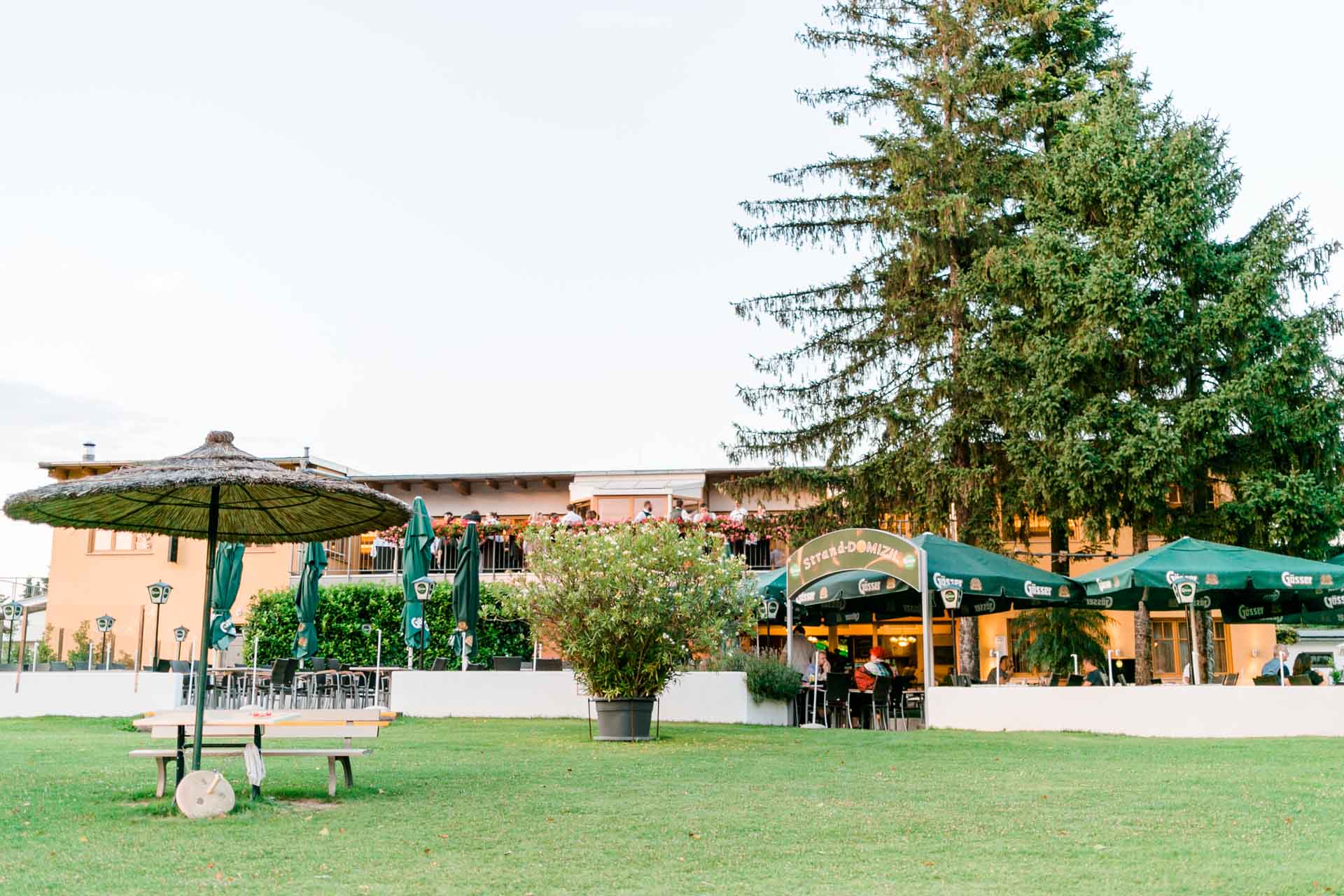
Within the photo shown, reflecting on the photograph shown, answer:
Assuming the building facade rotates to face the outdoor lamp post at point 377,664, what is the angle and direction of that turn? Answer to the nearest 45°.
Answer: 0° — it already faces it

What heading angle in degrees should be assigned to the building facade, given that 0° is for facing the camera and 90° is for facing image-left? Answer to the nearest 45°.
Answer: approximately 0°

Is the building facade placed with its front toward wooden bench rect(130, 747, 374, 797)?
yes
